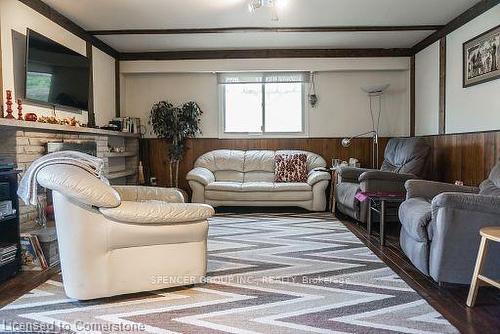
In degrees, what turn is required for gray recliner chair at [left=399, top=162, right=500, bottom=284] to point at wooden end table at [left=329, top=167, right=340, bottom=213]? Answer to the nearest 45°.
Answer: approximately 90° to its right

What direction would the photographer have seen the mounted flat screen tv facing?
facing the viewer and to the right of the viewer

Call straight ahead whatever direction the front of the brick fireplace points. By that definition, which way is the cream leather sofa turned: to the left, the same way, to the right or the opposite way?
to the right

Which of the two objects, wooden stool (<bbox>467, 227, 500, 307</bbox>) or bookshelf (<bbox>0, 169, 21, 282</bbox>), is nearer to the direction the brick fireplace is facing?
the wooden stool

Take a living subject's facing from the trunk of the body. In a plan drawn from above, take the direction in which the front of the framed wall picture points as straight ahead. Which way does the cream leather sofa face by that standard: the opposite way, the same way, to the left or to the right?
to the left

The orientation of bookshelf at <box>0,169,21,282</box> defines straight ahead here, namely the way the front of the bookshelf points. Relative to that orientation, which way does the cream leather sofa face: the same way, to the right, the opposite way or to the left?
to the right

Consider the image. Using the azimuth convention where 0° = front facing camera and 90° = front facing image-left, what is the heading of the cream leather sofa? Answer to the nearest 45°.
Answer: approximately 0°

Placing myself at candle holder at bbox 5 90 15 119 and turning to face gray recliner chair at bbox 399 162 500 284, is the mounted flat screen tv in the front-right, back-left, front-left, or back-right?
back-left

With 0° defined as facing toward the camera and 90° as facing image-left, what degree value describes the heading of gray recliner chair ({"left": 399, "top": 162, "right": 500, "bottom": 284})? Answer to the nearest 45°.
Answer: approximately 45°

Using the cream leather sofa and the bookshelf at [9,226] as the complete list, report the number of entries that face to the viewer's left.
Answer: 0

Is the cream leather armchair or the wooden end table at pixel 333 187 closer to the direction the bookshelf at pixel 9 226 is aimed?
the cream leather armchair

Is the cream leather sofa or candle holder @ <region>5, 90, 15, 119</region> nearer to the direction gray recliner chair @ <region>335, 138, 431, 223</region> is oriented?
the candle holder
